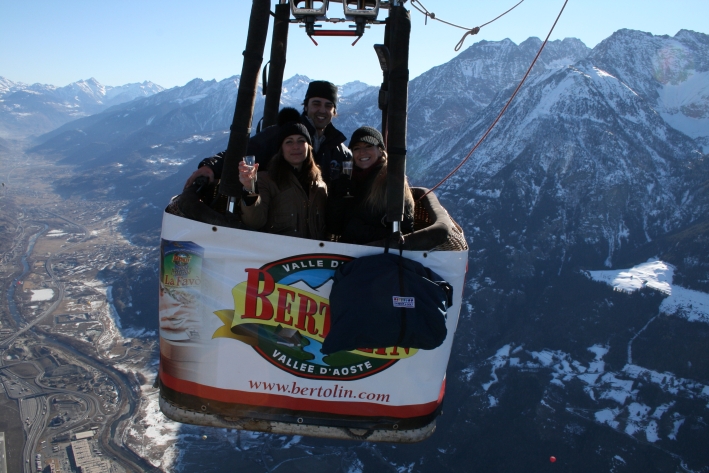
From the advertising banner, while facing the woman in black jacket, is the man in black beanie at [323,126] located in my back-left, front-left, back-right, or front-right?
front-left

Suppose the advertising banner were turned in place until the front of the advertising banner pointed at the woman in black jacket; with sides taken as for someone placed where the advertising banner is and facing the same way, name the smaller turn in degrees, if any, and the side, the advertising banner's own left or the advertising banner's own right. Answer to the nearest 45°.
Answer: approximately 135° to the advertising banner's own left

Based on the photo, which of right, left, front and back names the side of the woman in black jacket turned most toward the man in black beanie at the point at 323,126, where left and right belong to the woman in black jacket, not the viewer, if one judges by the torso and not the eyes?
back

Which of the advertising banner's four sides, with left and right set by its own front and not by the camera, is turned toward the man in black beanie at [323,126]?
back

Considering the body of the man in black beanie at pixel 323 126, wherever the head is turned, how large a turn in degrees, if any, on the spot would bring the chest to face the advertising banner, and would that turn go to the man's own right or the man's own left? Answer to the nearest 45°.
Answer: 0° — they already face it

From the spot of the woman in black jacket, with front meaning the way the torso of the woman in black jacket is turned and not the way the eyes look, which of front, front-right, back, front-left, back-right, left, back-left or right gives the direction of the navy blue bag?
front

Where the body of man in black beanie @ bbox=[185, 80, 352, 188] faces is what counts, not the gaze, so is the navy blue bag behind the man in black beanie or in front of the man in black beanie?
in front

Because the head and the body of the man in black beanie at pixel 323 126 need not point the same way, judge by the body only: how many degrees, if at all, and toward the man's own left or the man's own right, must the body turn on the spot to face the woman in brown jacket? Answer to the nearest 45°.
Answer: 0° — they already face them

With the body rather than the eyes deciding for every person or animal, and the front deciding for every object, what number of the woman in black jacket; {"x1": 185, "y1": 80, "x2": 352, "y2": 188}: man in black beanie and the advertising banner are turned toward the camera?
3

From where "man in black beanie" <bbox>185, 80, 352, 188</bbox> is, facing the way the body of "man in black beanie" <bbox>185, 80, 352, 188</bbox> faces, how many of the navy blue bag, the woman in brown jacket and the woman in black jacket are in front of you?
3

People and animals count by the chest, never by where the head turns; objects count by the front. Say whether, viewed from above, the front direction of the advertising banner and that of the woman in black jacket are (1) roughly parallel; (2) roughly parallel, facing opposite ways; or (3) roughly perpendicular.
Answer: roughly parallel

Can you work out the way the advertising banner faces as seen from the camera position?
facing the viewer

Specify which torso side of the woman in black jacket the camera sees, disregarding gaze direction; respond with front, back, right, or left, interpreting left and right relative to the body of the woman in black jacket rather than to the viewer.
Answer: front

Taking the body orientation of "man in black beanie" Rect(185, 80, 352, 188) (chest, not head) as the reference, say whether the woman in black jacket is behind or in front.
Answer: in front

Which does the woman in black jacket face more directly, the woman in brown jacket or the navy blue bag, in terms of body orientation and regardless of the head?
the navy blue bag

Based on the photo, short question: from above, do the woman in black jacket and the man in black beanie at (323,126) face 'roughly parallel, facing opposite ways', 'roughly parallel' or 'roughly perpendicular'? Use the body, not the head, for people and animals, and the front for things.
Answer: roughly parallel
